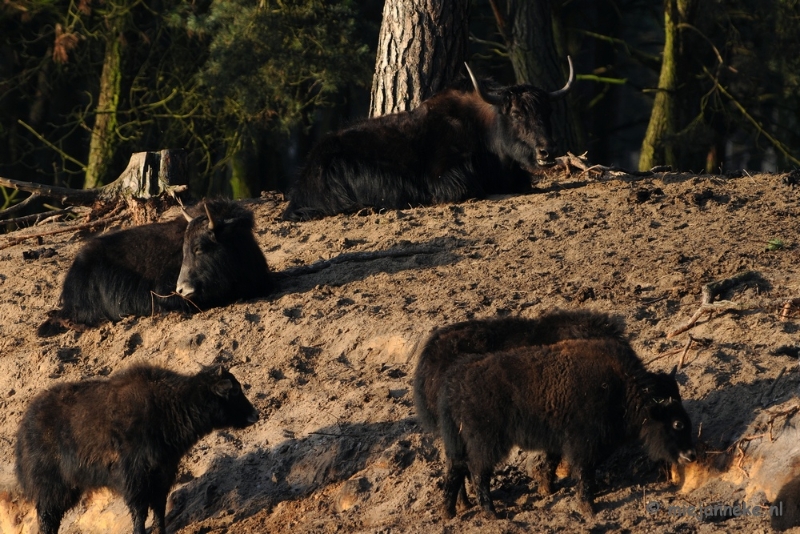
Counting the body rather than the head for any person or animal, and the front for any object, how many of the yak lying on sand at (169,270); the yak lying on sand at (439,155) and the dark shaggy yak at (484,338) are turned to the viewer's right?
3

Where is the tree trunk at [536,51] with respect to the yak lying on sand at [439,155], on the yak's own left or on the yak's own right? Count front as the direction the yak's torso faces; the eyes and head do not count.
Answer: on the yak's own left

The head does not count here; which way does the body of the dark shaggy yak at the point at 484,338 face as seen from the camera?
to the viewer's right

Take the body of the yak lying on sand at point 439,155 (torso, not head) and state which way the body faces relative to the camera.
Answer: to the viewer's right

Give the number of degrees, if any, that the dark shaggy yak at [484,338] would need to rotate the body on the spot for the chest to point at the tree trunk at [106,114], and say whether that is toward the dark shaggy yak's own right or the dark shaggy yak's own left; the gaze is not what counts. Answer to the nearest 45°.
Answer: approximately 135° to the dark shaggy yak's own left

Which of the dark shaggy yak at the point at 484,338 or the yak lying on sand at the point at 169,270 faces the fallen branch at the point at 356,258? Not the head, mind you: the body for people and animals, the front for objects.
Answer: the yak lying on sand

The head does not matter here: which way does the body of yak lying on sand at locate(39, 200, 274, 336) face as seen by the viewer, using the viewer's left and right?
facing to the right of the viewer

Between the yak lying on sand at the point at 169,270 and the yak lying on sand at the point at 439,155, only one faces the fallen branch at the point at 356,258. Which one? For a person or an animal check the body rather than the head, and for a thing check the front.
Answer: the yak lying on sand at the point at 169,270

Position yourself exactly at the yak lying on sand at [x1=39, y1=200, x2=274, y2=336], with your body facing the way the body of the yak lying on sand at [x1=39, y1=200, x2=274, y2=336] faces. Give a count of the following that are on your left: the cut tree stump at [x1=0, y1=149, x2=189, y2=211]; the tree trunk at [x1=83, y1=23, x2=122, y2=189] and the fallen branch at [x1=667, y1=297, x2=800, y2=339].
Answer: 2

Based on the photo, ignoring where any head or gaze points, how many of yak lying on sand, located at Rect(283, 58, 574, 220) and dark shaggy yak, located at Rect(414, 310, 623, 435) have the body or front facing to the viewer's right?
2

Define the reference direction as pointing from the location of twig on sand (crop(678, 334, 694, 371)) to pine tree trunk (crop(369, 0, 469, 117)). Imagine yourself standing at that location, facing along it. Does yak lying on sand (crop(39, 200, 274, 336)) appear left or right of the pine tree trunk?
left

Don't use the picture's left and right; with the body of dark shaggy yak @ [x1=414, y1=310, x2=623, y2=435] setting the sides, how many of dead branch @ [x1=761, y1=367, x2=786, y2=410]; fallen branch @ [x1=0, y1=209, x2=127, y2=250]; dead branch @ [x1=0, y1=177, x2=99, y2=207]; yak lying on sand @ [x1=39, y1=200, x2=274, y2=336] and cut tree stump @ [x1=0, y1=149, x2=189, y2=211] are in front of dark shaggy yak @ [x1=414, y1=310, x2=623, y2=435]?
1

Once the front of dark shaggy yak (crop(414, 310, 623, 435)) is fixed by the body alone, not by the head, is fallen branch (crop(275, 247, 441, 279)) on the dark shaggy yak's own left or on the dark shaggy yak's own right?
on the dark shaggy yak's own left

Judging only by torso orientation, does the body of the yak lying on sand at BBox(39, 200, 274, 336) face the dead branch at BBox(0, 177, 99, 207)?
no

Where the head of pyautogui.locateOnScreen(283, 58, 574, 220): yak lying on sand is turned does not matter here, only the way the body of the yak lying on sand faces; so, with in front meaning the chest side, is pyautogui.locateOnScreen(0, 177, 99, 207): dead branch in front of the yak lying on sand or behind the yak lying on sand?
behind

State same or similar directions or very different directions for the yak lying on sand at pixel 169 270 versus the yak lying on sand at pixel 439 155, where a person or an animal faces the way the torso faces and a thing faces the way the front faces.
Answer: same or similar directions

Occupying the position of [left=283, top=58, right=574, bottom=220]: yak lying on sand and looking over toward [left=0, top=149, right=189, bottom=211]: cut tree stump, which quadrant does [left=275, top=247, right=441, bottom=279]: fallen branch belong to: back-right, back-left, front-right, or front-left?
front-left

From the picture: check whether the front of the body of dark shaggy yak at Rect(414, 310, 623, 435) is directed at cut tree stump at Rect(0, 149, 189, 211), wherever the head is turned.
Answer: no

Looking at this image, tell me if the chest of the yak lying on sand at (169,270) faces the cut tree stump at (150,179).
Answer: no
